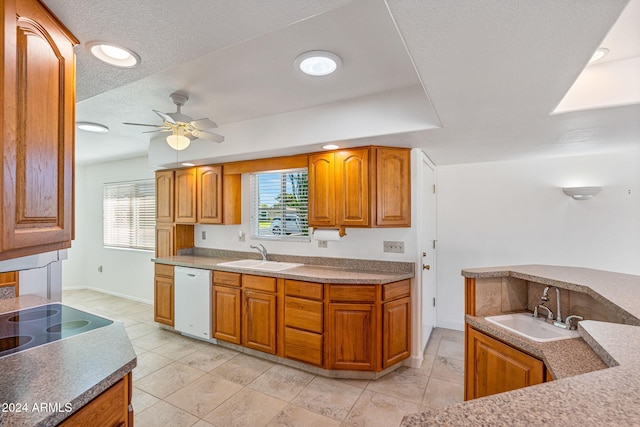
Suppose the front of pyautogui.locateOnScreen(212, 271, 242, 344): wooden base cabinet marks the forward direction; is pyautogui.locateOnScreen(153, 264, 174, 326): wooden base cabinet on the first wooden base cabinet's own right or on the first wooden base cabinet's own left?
on the first wooden base cabinet's own right

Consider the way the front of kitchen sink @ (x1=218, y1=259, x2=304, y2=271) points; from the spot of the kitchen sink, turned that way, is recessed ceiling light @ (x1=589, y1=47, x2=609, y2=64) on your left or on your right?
on your left

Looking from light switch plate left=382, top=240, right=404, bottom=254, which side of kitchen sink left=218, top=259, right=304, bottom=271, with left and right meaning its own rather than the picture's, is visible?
left

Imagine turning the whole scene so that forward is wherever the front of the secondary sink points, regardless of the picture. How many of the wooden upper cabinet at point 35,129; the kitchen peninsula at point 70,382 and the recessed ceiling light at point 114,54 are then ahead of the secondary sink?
3

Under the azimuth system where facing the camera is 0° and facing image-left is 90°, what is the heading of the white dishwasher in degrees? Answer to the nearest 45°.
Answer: approximately 45°

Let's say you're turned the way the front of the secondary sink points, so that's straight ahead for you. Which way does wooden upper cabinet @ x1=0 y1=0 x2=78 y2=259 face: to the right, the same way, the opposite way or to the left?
the opposite way

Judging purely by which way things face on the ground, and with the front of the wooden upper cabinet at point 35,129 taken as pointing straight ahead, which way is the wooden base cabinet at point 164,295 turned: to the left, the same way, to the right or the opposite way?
to the right

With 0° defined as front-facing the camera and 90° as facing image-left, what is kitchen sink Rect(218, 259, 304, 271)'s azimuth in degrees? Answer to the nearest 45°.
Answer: approximately 45°
